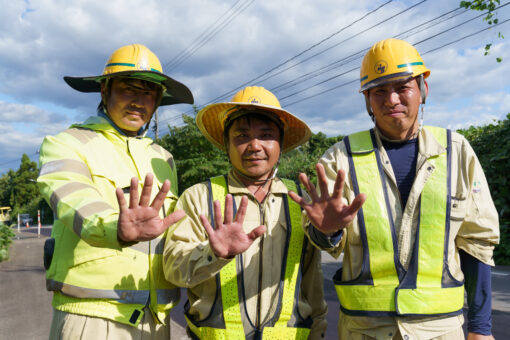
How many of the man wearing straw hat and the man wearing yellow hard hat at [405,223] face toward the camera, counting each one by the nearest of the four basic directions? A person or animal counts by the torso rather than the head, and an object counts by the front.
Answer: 2

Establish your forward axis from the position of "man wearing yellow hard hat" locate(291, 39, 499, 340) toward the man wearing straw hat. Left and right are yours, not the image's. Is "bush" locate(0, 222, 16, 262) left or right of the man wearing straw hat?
right

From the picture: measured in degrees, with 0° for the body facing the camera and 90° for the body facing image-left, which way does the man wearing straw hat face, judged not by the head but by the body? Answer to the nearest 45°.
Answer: approximately 0°

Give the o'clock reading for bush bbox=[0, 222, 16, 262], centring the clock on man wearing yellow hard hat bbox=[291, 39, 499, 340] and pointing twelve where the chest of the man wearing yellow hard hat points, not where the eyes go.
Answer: The bush is roughly at 4 o'clock from the man wearing yellow hard hat.

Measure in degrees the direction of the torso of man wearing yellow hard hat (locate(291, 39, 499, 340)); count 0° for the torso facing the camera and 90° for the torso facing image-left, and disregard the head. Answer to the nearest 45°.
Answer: approximately 0°

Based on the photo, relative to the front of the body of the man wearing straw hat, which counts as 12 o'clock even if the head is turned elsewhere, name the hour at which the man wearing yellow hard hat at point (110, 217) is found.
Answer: The man wearing yellow hard hat is roughly at 3 o'clock from the man wearing straw hat.
